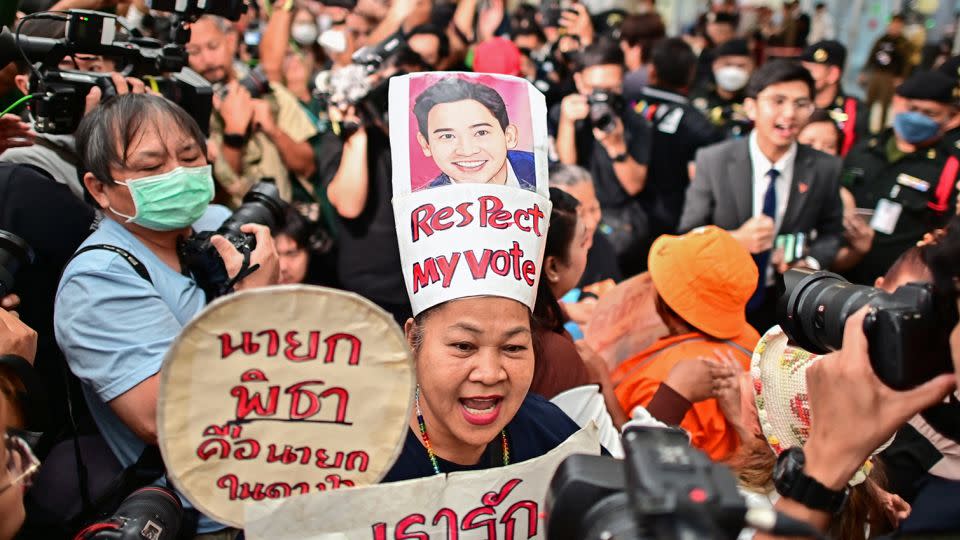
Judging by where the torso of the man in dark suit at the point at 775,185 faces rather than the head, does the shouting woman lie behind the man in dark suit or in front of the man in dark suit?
in front

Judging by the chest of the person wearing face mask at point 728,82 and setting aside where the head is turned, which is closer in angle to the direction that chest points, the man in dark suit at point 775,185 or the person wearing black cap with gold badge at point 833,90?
the man in dark suit

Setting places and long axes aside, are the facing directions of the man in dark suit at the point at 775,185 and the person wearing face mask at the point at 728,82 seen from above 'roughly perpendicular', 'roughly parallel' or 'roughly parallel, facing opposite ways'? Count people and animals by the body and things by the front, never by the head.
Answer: roughly parallel

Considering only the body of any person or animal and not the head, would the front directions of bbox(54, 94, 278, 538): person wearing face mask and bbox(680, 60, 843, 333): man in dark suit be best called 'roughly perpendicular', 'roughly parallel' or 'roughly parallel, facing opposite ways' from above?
roughly perpendicular

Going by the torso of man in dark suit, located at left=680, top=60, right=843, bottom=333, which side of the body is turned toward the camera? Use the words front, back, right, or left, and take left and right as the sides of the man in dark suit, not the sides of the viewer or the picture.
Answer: front

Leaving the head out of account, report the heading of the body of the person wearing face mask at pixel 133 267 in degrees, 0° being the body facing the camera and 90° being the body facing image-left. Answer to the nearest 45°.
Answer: approximately 315°

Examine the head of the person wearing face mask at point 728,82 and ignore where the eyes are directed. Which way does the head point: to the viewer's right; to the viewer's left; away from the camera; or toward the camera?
toward the camera

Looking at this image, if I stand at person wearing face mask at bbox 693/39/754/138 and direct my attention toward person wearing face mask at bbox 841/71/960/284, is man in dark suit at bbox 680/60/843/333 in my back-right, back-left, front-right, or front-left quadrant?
front-right

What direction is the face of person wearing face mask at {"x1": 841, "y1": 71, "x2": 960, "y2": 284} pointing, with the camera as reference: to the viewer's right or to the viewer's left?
to the viewer's left

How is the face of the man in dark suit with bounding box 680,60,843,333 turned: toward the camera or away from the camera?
toward the camera

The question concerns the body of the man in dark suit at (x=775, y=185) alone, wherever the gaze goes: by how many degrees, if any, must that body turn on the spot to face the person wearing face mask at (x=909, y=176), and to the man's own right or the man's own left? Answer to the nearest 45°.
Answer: approximately 135° to the man's own left

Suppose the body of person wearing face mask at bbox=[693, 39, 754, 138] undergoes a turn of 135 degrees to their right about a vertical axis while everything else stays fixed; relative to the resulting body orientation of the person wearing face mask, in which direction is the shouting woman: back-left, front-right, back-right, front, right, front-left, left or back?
back-left

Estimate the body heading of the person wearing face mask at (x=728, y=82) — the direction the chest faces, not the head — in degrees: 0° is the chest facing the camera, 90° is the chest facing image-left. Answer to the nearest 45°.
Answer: approximately 0°

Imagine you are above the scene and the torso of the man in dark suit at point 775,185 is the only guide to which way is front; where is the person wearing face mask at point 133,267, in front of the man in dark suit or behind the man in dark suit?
in front

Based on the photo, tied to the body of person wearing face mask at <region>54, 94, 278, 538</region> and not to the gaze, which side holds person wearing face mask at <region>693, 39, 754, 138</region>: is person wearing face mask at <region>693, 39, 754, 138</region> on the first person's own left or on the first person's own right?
on the first person's own left

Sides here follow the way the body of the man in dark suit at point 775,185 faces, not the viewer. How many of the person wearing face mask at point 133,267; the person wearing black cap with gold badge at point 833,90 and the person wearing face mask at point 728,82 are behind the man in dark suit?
2

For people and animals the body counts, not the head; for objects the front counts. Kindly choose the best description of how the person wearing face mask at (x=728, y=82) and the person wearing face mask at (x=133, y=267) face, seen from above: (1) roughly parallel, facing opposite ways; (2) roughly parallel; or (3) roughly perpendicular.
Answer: roughly perpendicular

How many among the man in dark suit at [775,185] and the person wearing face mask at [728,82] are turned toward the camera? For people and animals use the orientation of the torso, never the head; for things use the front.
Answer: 2
